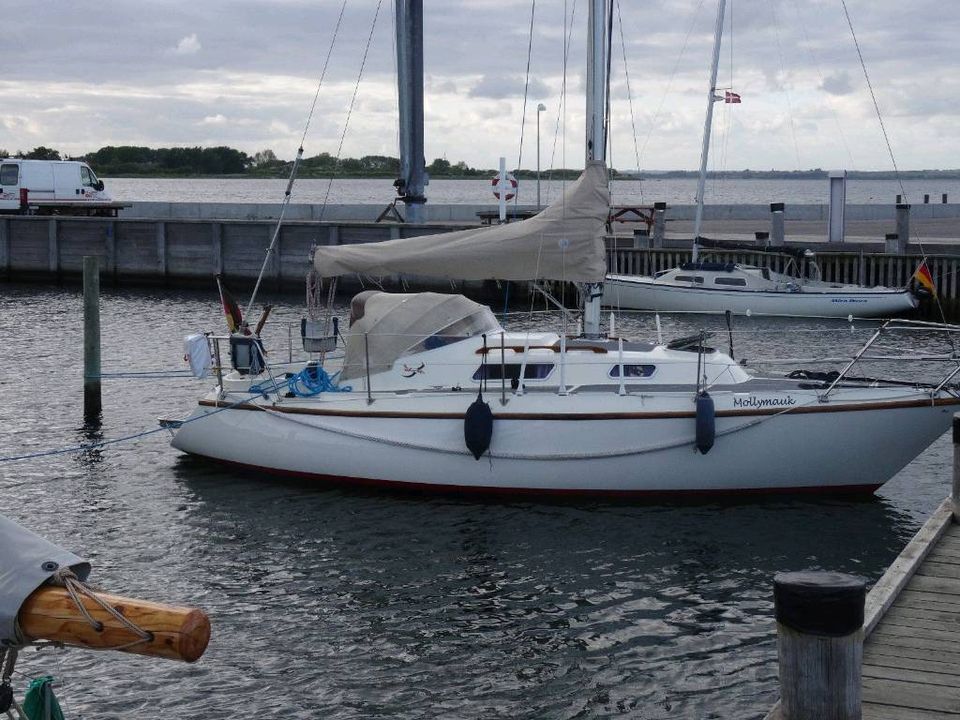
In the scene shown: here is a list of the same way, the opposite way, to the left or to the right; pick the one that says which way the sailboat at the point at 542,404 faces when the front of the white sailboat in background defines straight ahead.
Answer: the opposite way

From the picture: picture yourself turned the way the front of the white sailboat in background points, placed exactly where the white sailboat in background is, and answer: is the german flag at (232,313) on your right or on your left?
on your left

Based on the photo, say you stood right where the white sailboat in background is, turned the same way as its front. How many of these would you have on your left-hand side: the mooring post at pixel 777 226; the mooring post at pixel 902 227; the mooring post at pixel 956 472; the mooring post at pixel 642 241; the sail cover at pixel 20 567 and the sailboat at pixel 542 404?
3

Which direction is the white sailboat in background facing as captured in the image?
to the viewer's left

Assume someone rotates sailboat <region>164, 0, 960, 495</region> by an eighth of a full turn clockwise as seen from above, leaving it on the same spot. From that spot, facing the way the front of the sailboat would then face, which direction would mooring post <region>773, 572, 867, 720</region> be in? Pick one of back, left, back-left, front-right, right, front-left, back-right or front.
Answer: front-right

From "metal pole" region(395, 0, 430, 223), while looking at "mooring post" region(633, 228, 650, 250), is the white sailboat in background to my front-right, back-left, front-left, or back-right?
front-right

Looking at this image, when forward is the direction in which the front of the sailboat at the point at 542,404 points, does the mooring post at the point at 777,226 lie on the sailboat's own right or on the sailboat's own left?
on the sailboat's own left

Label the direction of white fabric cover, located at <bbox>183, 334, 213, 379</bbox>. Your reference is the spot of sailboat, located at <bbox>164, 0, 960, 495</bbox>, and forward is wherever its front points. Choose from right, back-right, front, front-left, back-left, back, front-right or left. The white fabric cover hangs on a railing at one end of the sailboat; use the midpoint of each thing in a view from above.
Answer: back

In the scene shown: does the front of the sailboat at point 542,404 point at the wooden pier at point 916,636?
no

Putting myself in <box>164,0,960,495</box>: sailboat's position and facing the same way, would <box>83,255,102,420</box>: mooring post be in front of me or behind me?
behind

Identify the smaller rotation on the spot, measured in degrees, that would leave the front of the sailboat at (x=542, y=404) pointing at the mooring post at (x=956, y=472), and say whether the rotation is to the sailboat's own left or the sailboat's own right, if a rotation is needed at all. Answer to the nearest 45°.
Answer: approximately 45° to the sailboat's own right

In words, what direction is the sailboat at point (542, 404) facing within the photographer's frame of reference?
facing to the right of the viewer

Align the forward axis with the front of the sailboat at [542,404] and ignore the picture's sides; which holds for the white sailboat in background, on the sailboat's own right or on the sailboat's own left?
on the sailboat's own left
